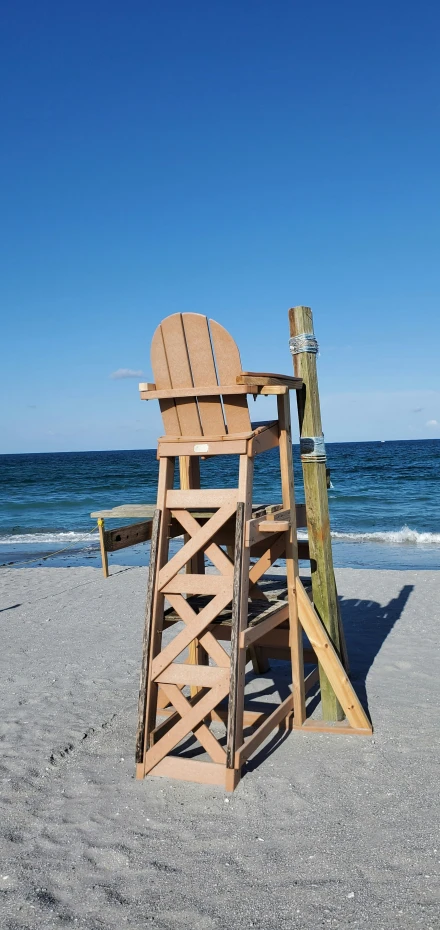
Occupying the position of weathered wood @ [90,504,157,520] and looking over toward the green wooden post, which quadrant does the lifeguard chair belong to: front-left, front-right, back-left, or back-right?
front-right

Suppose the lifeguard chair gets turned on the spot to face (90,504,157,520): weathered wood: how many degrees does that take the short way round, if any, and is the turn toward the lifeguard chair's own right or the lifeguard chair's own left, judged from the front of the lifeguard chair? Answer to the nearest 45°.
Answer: approximately 90° to the lifeguard chair's own left

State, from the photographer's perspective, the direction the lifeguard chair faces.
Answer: facing away from the viewer and to the right of the viewer

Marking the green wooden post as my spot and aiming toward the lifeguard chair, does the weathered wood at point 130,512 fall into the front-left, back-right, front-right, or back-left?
front-right
